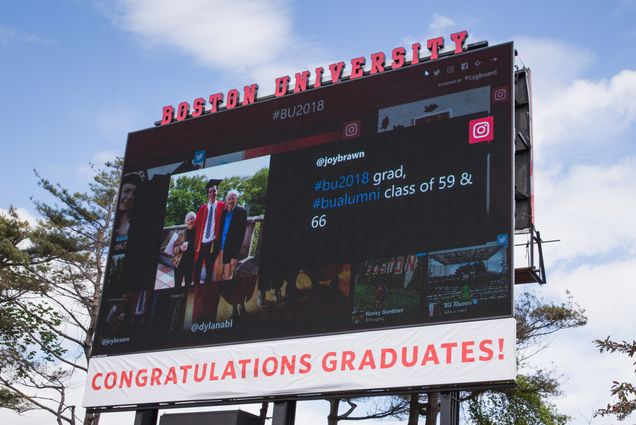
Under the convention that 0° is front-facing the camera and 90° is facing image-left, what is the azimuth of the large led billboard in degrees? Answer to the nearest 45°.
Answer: approximately 45°
